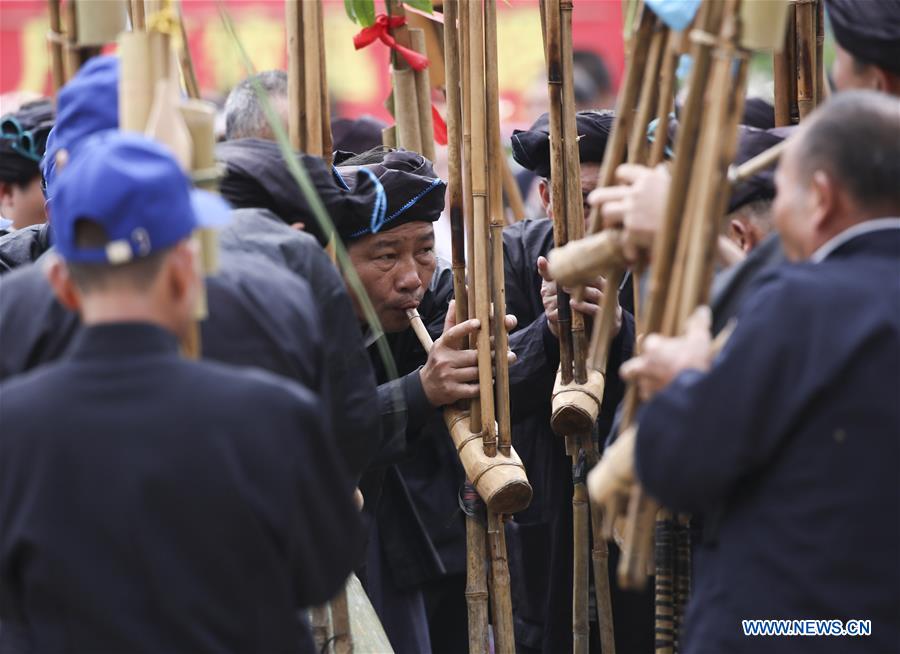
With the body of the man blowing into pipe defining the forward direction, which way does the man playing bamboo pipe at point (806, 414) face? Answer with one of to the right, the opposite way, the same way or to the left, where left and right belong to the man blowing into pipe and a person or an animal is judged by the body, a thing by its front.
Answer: the opposite way

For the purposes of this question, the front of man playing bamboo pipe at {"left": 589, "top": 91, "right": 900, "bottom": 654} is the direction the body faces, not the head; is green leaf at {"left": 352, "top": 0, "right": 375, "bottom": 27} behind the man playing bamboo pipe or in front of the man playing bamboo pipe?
in front

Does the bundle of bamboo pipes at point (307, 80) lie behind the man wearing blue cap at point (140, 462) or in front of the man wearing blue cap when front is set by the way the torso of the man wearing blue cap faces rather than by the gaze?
in front

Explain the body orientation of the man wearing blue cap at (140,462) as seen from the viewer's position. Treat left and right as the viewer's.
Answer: facing away from the viewer and to the right of the viewer

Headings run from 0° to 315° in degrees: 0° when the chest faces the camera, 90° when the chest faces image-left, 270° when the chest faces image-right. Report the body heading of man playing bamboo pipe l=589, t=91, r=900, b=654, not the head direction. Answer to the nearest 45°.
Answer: approximately 135°

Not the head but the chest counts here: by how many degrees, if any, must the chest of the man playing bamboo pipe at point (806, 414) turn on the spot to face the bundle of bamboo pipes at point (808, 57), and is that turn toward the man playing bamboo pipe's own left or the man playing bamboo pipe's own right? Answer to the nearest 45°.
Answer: approximately 45° to the man playing bamboo pipe's own right

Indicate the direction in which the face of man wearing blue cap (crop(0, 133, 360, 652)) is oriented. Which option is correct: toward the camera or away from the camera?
away from the camera

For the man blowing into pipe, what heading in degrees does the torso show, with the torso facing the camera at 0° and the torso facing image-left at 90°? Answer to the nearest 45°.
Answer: approximately 315°
